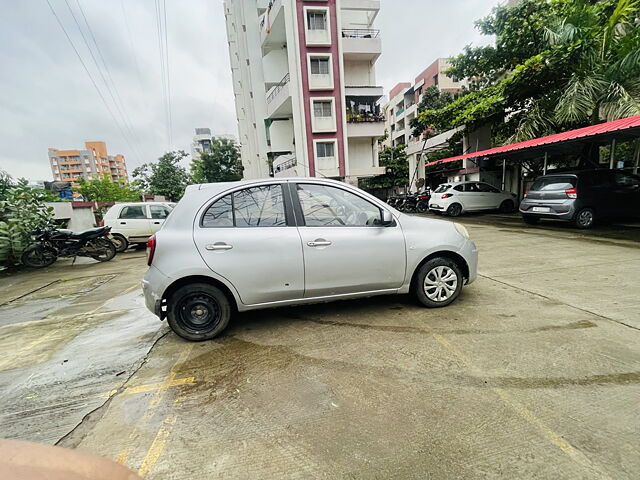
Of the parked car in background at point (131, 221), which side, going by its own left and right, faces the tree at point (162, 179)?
left

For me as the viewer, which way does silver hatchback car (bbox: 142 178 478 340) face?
facing to the right of the viewer

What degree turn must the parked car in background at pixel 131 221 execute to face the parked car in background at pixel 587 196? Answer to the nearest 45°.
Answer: approximately 45° to its right

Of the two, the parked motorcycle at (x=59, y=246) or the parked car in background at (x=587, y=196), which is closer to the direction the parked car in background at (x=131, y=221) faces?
the parked car in background

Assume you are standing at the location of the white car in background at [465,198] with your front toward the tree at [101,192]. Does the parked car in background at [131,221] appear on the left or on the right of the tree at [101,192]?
left

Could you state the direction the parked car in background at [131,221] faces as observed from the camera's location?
facing to the right of the viewer

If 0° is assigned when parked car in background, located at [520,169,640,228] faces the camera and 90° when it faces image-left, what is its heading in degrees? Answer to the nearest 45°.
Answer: approximately 225°

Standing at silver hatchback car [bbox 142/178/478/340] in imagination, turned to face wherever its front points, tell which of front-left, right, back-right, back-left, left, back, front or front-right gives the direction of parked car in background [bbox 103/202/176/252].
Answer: back-left

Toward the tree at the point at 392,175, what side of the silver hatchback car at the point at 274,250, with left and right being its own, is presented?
left

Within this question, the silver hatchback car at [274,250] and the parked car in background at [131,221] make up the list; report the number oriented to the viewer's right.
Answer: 2
